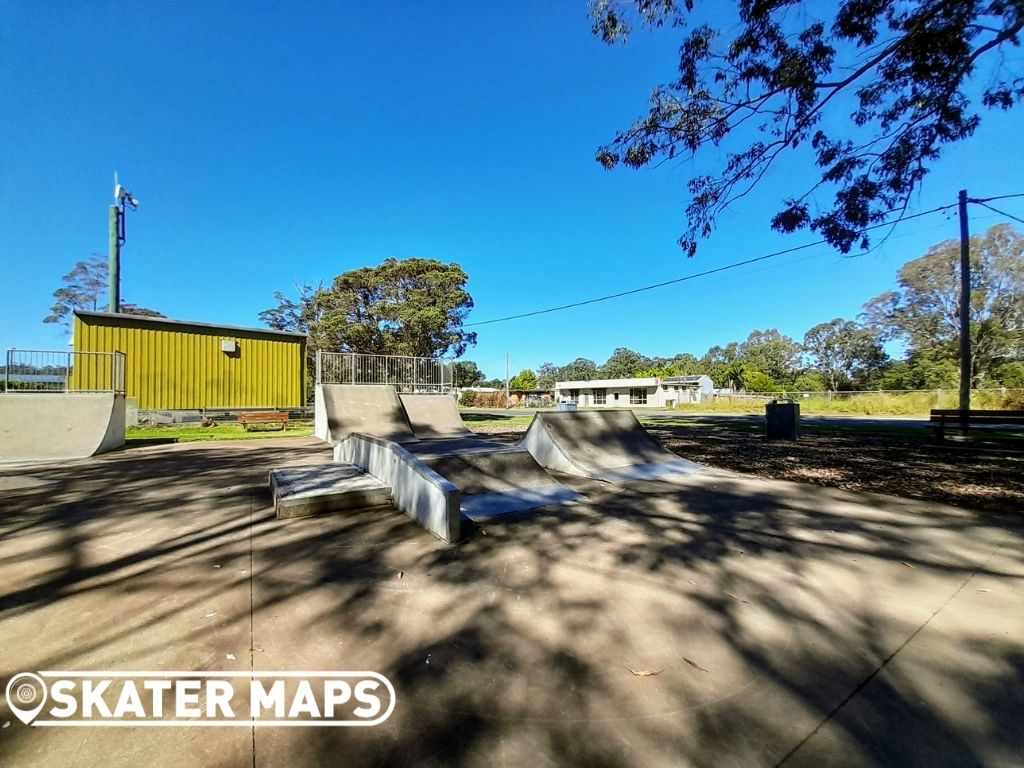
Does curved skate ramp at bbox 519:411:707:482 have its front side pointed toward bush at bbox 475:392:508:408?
no

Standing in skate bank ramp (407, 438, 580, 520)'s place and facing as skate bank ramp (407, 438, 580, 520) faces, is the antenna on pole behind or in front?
behind

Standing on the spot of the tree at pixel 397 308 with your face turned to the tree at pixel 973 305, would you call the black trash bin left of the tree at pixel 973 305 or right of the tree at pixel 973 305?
right

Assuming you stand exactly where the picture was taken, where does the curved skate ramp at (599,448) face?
facing the viewer and to the right of the viewer

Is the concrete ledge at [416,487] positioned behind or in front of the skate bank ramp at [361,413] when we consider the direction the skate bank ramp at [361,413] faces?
in front

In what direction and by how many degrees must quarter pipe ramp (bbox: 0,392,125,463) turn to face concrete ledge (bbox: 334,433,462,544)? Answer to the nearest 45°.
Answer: approximately 45° to its left

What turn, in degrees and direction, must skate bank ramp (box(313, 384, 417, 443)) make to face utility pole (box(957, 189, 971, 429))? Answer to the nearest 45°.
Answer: approximately 45° to its left

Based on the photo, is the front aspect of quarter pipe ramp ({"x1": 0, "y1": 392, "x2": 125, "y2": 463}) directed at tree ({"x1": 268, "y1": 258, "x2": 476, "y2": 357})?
no

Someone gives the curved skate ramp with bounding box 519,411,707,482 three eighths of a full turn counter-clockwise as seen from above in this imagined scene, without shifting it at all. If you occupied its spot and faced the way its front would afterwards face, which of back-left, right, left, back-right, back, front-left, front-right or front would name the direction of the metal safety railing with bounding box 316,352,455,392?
front-left

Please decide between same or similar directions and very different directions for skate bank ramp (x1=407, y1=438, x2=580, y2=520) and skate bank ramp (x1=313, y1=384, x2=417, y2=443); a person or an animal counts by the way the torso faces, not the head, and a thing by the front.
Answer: same or similar directions

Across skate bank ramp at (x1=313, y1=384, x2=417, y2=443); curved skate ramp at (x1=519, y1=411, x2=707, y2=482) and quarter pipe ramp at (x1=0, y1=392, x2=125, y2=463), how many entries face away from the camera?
0

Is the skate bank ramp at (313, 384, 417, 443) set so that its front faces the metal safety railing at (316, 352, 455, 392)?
no

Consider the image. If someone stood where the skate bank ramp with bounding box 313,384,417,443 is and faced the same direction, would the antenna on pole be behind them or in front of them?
behind

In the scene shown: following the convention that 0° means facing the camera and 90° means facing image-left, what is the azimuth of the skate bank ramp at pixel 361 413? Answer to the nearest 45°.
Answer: approximately 315°

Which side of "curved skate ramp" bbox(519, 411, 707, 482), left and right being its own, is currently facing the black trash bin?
left
